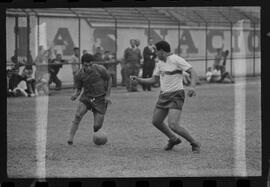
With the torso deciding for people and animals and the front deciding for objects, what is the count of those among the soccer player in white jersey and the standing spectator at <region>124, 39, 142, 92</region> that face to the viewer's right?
0

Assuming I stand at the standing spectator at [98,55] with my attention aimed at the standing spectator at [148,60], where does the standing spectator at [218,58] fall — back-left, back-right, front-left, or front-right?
front-left

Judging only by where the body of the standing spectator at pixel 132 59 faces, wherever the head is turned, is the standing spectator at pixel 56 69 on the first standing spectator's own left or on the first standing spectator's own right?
on the first standing spectator's own right

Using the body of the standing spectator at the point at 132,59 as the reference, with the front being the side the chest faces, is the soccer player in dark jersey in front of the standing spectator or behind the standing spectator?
in front

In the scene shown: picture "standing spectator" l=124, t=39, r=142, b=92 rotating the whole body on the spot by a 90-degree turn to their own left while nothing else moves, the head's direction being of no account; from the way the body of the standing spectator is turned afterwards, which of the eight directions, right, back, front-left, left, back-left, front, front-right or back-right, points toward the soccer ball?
right

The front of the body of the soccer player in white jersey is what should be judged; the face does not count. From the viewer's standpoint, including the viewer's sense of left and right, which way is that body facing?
facing the viewer and to the left of the viewer

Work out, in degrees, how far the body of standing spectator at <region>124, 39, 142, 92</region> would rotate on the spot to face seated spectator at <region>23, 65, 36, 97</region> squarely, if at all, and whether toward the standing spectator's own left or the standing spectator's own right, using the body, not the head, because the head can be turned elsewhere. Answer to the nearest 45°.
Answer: approximately 45° to the standing spectator's own right

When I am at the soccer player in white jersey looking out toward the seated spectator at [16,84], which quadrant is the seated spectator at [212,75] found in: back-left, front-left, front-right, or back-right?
front-right

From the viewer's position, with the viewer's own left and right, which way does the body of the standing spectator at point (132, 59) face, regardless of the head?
facing the viewer

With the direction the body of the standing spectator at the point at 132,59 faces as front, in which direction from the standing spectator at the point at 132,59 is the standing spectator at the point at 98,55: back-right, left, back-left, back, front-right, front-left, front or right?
right

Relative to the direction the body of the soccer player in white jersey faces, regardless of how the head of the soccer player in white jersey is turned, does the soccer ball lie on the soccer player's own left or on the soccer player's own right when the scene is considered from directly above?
on the soccer player's own right

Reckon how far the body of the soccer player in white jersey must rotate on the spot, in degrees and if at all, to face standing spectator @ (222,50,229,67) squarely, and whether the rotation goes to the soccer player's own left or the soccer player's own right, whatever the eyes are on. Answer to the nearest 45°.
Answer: approximately 135° to the soccer player's own right

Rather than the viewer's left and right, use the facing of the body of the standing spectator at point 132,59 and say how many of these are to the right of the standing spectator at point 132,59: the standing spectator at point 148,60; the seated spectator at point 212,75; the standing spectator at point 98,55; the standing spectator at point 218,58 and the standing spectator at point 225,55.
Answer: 1

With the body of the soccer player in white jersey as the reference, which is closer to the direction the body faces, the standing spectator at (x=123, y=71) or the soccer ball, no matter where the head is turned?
the soccer ball

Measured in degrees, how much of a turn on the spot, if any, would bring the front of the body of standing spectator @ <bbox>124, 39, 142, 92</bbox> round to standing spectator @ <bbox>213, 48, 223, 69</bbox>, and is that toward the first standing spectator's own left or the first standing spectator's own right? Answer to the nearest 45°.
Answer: approximately 135° to the first standing spectator's own left
